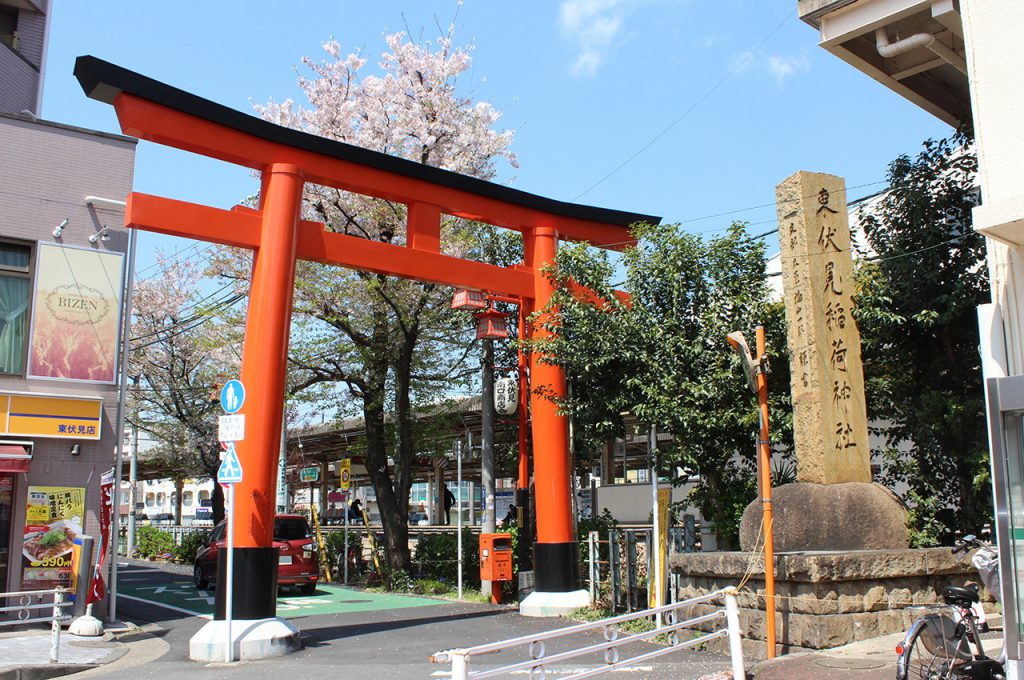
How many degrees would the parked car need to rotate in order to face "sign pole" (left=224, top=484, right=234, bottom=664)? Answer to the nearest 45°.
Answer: approximately 135° to its left

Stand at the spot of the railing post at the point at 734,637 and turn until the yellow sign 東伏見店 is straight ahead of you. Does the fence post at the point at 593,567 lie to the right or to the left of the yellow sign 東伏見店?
right

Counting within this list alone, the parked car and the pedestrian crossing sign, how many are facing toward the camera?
1

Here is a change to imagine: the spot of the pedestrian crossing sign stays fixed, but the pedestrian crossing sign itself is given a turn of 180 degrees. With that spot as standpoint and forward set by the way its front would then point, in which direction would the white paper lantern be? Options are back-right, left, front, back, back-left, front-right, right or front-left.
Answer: front-right

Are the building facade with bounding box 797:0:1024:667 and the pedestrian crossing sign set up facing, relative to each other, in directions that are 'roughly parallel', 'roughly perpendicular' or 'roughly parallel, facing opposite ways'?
roughly perpendicular

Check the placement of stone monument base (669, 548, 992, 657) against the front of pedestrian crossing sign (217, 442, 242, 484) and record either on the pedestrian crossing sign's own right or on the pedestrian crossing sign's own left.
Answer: on the pedestrian crossing sign's own left

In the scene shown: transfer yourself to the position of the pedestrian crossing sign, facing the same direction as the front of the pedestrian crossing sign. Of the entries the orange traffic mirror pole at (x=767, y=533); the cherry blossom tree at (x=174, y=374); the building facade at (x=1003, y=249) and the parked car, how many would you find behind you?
2

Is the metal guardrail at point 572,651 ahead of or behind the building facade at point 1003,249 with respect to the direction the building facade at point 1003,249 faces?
ahead

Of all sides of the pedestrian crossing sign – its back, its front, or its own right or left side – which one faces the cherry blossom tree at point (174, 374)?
back

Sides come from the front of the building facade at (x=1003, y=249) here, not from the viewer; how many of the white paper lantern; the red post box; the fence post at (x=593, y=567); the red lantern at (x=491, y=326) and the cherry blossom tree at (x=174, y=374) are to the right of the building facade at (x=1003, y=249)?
5

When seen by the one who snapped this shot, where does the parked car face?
facing away from the viewer and to the left of the viewer
